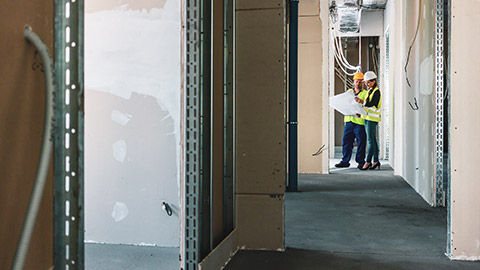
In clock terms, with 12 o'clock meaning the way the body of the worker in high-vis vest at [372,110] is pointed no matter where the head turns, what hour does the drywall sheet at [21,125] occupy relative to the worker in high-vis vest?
The drywall sheet is roughly at 9 o'clock from the worker in high-vis vest.

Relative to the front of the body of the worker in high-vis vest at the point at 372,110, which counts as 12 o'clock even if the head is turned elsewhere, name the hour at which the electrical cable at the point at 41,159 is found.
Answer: The electrical cable is roughly at 9 o'clock from the worker in high-vis vest.

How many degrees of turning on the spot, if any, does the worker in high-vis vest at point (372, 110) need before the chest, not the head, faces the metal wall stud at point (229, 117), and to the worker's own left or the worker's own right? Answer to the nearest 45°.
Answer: approximately 90° to the worker's own left

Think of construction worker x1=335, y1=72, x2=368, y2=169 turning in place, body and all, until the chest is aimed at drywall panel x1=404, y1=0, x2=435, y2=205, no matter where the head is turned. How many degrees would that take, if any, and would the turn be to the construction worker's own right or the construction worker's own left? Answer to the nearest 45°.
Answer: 0° — they already face it

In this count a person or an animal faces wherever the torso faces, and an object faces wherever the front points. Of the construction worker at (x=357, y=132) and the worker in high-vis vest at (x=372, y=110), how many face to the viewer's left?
1

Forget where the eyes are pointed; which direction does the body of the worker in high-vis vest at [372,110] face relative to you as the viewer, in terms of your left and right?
facing to the left of the viewer
